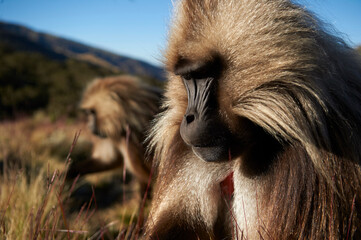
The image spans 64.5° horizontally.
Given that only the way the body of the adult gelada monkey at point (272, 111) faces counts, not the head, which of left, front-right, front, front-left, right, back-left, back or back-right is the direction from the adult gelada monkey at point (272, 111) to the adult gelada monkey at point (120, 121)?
right

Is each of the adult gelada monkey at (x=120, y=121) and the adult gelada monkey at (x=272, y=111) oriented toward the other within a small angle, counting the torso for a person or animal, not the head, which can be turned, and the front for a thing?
no

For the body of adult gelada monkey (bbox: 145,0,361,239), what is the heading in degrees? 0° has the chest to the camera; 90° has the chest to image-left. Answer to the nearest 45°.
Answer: approximately 45°

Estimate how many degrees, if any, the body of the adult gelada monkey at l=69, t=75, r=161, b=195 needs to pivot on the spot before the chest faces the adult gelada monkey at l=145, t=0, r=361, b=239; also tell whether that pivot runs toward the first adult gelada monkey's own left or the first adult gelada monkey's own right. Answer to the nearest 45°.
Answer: approximately 90° to the first adult gelada monkey's own left

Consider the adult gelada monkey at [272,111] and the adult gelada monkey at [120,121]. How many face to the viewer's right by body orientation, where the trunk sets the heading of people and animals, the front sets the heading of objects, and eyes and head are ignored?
0

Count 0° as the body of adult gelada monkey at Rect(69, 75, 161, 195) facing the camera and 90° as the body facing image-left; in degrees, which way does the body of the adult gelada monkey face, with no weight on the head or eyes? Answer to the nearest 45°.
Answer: approximately 90°
